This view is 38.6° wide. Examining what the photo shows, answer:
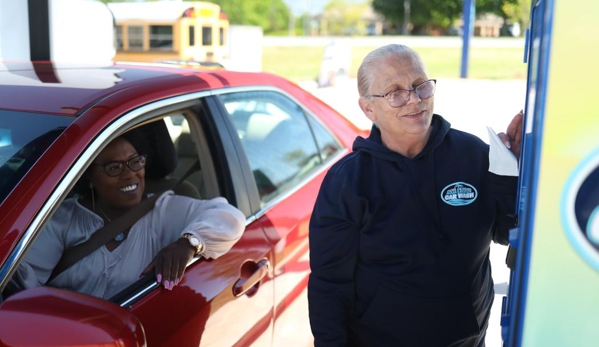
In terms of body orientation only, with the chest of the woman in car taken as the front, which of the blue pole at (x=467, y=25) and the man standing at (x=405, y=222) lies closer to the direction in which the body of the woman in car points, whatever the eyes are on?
the man standing

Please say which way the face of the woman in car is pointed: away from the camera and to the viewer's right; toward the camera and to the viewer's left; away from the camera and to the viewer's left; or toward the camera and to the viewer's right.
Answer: toward the camera and to the viewer's right

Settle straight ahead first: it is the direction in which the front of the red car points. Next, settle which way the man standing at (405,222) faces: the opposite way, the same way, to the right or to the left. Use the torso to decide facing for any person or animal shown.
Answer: to the left

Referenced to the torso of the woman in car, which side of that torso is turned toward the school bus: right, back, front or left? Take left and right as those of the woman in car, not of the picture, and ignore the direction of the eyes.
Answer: back

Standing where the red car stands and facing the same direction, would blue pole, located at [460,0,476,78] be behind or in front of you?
behind

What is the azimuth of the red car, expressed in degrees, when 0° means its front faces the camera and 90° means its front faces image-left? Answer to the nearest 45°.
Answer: approximately 45°

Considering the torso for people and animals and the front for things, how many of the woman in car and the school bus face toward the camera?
1
